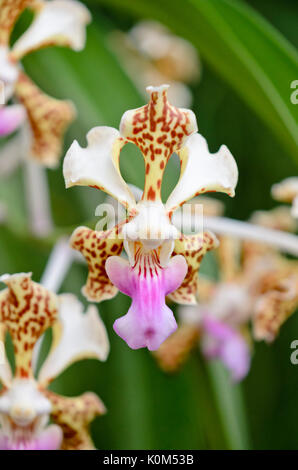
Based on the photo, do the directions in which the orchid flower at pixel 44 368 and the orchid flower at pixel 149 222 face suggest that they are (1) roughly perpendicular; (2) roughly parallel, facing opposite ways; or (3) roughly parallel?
roughly parallel

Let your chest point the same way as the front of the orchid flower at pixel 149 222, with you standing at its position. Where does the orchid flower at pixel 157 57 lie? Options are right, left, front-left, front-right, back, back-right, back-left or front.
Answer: back

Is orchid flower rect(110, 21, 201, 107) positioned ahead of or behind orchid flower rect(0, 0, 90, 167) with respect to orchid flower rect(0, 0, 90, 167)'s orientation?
behind

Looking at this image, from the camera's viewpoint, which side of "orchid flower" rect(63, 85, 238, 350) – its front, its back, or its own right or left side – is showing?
front

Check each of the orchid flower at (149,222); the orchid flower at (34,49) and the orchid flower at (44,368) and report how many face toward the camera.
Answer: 3

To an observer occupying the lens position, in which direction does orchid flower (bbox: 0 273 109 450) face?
facing the viewer

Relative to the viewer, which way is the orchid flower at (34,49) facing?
toward the camera

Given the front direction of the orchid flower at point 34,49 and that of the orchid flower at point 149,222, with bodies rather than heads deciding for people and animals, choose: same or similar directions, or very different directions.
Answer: same or similar directions

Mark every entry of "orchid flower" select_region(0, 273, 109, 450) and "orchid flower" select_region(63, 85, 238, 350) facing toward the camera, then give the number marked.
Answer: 2
